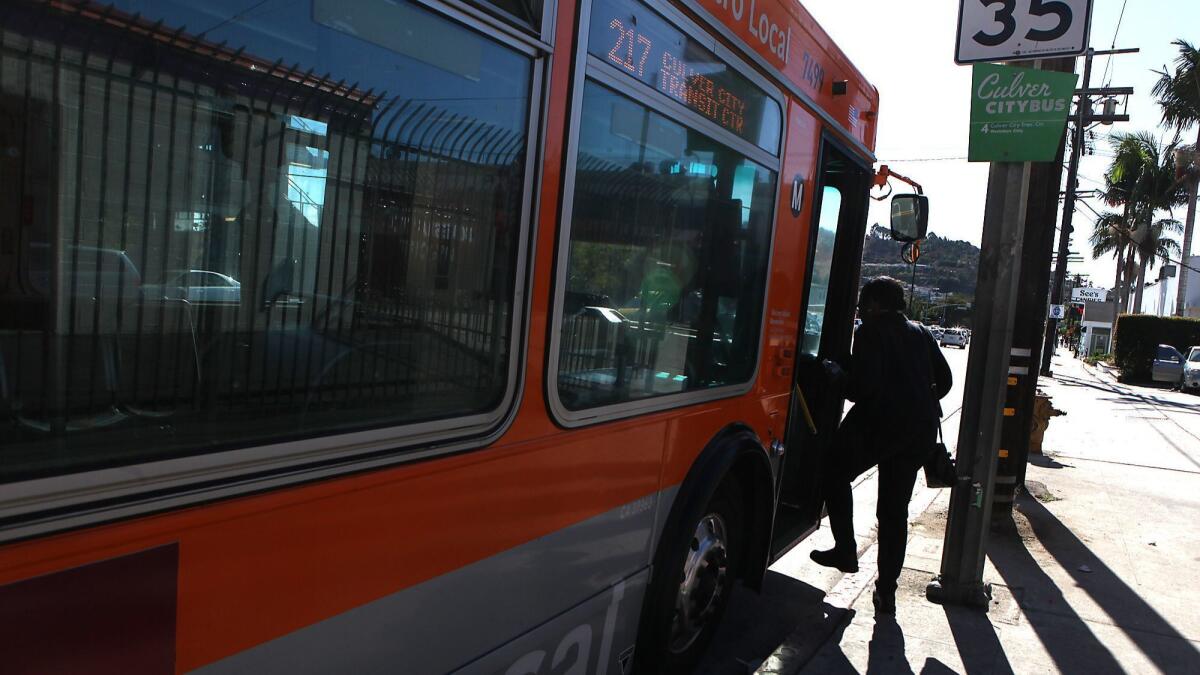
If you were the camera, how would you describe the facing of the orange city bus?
facing away from the viewer and to the right of the viewer

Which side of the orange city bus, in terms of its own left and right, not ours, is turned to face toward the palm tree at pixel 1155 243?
front

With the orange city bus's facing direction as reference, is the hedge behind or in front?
in front

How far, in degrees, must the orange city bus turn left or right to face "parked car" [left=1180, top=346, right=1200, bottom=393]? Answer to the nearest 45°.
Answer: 0° — it already faces it

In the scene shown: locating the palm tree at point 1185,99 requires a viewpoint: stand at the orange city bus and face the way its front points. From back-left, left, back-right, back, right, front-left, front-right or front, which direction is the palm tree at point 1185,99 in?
front

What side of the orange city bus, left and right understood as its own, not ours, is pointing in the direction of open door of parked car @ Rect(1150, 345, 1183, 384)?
front

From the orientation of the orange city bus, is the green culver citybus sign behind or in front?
in front

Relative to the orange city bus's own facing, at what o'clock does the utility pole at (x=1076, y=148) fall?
The utility pole is roughly at 12 o'clock from the orange city bus.

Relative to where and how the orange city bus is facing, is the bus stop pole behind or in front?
in front

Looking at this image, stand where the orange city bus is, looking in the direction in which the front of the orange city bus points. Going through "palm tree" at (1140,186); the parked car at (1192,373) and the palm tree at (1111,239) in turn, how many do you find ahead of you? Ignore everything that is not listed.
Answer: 3
